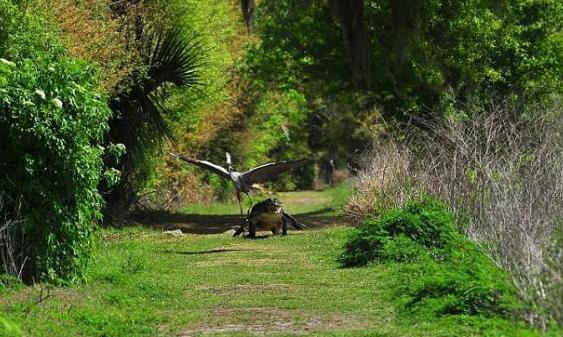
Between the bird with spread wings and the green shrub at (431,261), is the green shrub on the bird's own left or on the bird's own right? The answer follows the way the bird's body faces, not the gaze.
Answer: on the bird's own left

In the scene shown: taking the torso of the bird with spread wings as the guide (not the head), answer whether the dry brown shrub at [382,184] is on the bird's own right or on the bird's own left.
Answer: on the bird's own left

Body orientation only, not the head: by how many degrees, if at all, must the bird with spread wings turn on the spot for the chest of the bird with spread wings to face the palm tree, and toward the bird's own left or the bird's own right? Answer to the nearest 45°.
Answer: approximately 45° to the bird's own right

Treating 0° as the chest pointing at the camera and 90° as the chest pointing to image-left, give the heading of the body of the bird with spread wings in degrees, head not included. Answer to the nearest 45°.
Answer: approximately 45°

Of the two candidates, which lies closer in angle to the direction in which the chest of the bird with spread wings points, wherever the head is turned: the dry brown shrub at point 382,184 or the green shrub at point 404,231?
the green shrub
